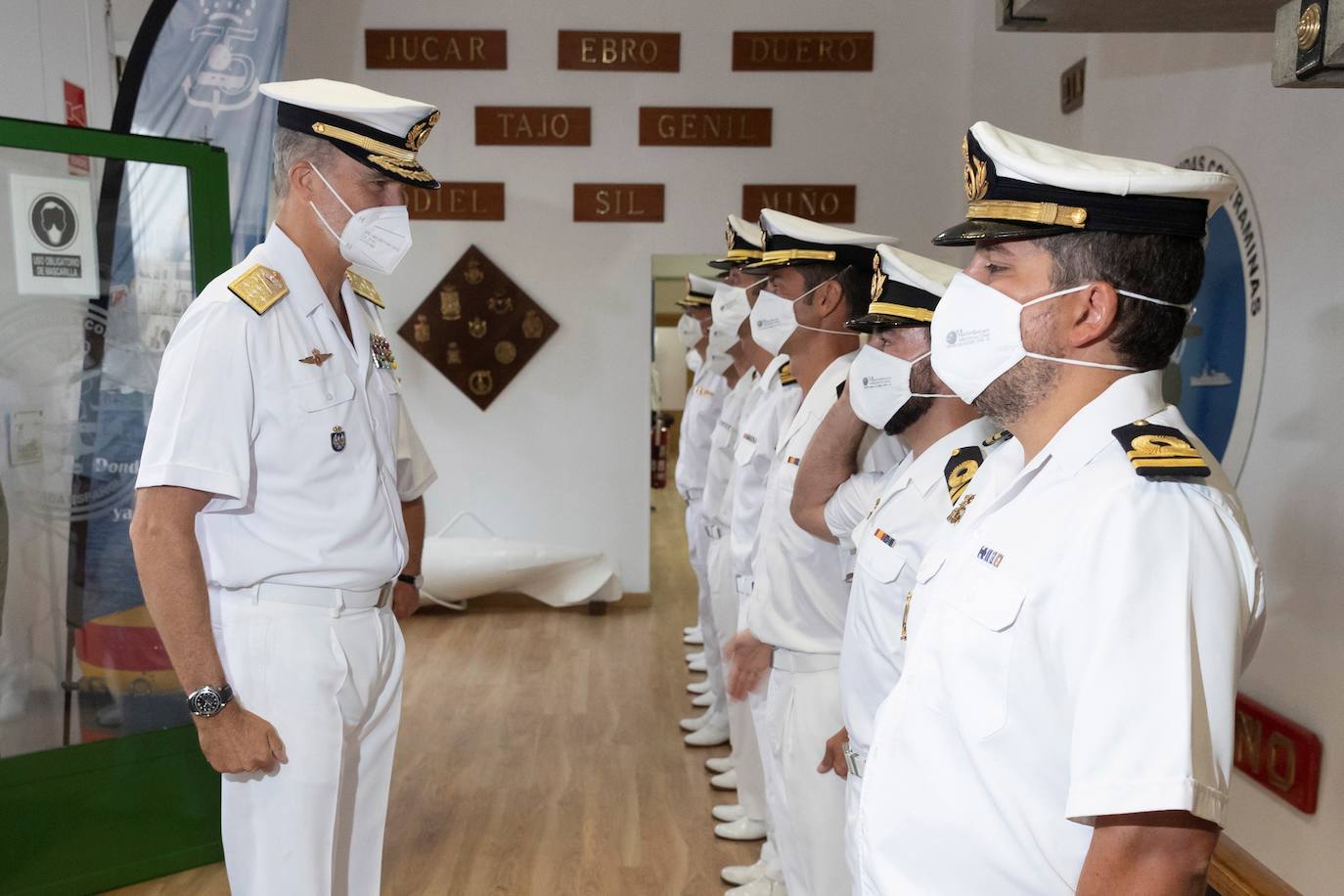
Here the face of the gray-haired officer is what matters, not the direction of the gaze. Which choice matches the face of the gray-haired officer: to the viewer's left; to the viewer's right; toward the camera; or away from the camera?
to the viewer's right

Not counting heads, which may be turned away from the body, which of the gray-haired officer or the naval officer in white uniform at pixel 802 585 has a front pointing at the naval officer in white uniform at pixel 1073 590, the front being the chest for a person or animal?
the gray-haired officer

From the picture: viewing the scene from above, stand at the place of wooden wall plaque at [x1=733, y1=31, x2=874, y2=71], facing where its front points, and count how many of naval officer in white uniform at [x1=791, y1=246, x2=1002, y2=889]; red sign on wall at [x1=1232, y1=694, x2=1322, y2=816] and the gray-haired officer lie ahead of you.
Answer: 3

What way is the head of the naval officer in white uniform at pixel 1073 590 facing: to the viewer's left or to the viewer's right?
to the viewer's left

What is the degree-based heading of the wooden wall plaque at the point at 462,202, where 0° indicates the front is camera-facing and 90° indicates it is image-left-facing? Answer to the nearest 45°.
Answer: approximately 0°

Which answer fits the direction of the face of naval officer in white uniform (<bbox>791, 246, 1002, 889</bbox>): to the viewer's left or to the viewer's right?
to the viewer's left

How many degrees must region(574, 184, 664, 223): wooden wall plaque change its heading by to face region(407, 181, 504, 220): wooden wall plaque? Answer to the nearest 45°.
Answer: approximately 90° to its right

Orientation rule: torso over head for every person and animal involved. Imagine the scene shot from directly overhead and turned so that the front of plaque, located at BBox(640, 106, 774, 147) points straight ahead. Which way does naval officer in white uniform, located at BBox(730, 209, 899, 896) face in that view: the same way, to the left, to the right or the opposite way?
to the right

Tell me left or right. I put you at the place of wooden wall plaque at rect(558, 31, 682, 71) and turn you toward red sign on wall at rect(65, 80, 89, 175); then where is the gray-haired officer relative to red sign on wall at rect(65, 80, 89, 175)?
left

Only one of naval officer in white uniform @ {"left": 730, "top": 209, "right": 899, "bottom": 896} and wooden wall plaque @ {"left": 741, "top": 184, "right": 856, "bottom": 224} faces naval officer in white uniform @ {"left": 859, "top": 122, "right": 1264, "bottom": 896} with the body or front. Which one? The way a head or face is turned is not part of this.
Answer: the wooden wall plaque

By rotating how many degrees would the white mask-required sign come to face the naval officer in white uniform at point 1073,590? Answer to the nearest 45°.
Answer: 0° — it already faces them

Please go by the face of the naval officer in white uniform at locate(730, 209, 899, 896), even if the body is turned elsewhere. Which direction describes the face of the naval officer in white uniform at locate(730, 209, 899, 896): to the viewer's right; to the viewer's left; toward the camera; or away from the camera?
to the viewer's left

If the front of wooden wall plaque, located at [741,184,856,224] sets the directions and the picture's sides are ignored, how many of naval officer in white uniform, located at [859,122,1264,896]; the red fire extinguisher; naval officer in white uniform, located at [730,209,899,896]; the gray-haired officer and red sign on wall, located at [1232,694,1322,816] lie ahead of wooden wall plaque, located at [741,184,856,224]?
4
